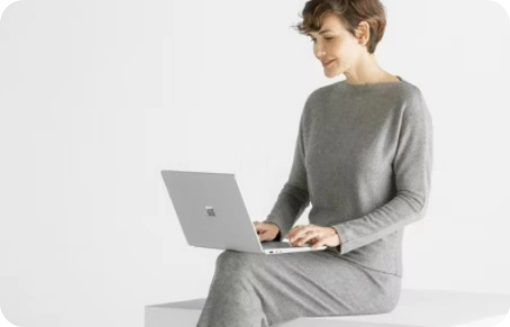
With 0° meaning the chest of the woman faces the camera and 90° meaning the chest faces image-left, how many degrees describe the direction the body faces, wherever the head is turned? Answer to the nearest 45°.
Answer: approximately 45°
